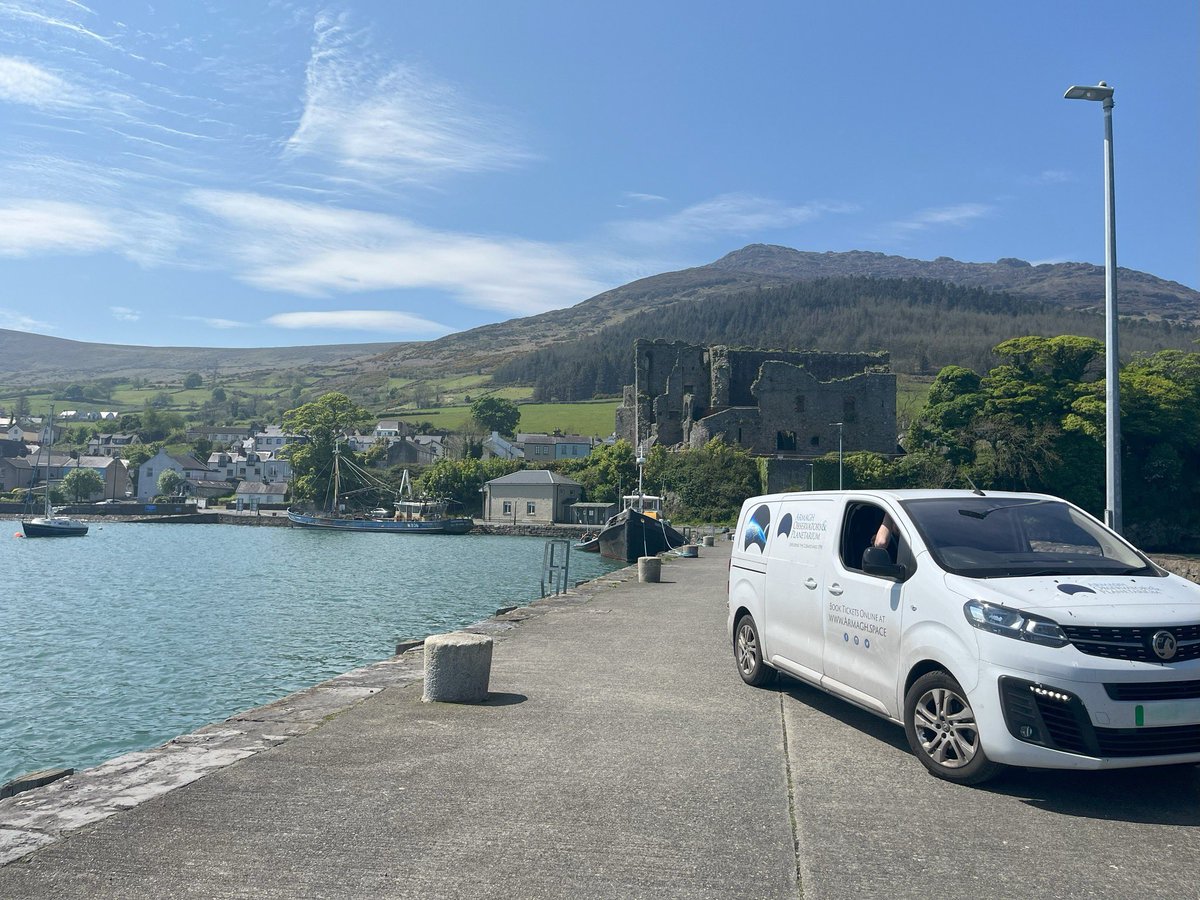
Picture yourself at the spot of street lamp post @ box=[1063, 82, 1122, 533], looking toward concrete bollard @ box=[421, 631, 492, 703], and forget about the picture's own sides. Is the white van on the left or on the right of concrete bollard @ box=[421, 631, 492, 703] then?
left

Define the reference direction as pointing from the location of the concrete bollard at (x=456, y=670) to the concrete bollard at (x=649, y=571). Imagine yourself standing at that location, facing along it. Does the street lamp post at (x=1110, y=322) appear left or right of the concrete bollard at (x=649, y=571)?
right

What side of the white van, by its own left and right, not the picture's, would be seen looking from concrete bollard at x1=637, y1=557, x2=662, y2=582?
back

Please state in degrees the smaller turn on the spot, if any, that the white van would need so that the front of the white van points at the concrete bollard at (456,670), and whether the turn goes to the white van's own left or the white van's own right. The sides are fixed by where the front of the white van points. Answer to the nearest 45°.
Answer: approximately 135° to the white van's own right

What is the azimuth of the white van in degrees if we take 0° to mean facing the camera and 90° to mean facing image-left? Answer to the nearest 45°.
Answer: approximately 315°

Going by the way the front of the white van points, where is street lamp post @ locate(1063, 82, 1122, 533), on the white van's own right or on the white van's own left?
on the white van's own left
